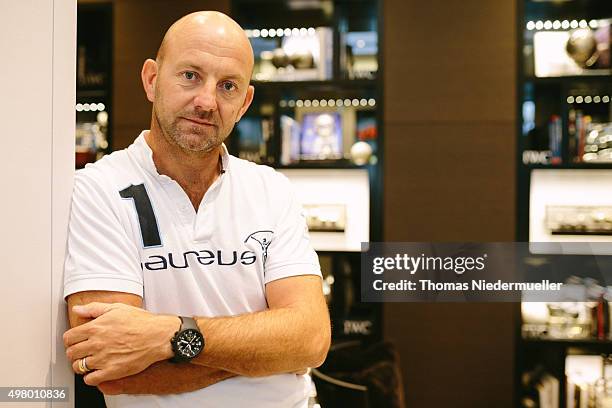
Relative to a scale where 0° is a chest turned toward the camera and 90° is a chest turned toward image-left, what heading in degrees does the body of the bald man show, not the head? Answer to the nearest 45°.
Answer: approximately 0°

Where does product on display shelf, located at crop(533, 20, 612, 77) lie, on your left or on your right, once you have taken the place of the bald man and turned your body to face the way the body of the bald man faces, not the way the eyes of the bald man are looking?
on your left
